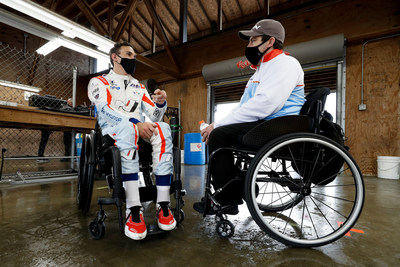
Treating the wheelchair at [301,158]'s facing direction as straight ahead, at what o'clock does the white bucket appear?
The white bucket is roughly at 4 o'clock from the wheelchair.

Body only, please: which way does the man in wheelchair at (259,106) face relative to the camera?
to the viewer's left

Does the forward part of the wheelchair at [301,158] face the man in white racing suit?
yes

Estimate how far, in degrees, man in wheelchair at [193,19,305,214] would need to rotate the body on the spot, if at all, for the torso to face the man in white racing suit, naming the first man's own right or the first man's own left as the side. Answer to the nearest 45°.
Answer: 0° — they already face them

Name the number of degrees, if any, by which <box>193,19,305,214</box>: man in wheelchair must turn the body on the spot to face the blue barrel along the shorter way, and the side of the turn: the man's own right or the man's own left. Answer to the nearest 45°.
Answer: approximately 90° to the man's own right

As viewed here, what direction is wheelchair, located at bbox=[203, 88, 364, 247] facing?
to the viewer's left

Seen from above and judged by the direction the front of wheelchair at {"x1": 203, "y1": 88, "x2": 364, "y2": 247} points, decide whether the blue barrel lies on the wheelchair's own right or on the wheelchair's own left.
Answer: on the wheelchair's own right

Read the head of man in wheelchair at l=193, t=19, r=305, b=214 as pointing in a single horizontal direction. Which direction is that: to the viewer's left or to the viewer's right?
to the viewer's left
